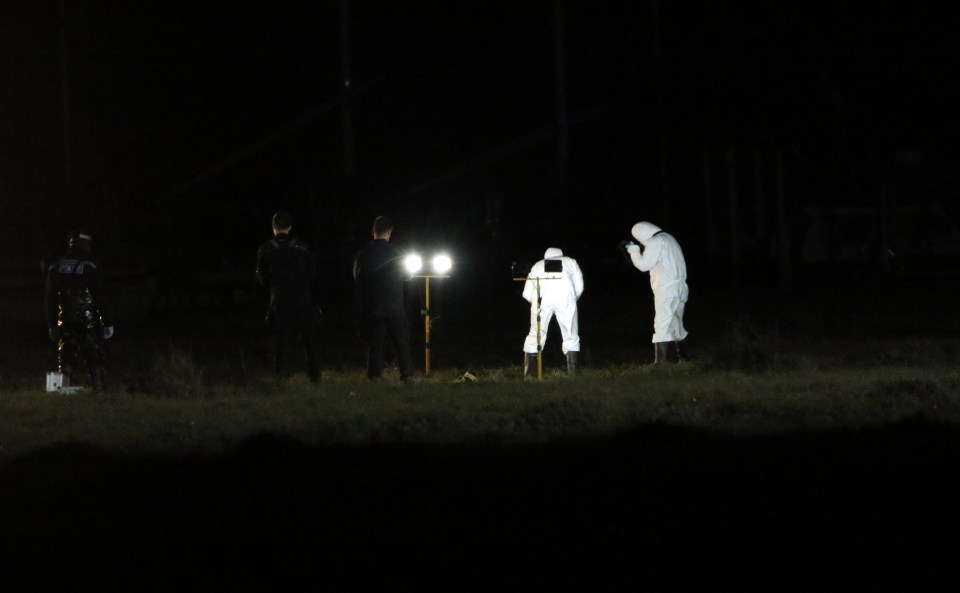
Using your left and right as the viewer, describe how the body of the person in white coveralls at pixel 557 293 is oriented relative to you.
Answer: facing away from the viewer

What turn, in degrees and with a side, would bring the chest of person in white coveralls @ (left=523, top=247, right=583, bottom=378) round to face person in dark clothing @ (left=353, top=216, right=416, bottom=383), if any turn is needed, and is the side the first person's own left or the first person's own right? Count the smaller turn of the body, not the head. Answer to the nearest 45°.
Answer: approximately 135° to the first person's own left

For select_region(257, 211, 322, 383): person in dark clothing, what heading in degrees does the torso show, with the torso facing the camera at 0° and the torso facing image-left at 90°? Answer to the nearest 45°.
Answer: approximately 180°

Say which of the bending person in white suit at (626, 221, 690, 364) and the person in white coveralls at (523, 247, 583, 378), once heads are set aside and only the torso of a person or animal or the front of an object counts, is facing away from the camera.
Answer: the person in white coveralls

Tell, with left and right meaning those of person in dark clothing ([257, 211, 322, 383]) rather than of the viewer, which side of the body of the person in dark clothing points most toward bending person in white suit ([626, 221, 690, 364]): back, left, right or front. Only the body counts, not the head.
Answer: right

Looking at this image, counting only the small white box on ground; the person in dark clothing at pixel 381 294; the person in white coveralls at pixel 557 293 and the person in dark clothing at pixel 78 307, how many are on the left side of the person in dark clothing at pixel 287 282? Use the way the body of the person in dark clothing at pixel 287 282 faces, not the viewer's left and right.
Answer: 2

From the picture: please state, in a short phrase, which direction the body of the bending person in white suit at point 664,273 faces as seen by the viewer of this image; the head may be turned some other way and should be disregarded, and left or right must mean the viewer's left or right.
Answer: facing to the left of the viewer

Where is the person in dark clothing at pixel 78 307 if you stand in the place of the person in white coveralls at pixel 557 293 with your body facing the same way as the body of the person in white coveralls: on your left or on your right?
on your left

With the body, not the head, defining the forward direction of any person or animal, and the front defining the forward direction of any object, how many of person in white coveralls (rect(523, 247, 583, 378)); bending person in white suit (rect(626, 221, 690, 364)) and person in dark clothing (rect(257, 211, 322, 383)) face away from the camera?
2

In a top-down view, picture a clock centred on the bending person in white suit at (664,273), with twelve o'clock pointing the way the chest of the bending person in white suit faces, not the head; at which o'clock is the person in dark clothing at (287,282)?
The person in dark clothing is roughly at 11 o'clock from the bending person in white suit.

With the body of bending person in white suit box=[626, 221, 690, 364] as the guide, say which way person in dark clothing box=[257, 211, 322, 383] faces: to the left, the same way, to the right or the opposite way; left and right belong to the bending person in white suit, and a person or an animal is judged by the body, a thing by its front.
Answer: to the right

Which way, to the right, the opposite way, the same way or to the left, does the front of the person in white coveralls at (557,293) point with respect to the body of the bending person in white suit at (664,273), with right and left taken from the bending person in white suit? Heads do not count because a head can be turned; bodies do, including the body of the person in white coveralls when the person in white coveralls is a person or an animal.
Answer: to the right
